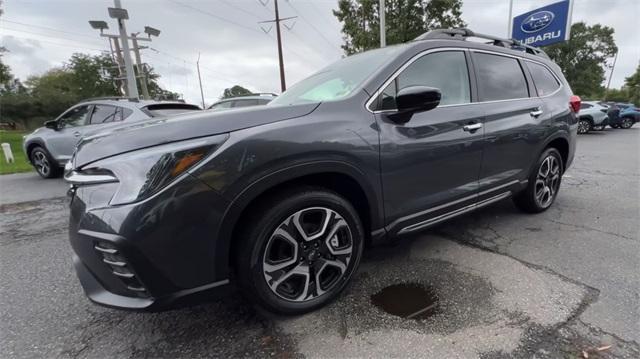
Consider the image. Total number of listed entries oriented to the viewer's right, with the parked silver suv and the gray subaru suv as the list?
0

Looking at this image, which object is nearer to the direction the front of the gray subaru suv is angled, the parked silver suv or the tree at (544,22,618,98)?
the parked silver suv

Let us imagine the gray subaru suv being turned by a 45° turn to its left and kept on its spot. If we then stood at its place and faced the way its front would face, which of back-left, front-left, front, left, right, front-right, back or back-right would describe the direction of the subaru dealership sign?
back-left

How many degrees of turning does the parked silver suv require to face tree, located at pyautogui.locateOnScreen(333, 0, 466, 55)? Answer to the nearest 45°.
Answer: approximately 135° to its right

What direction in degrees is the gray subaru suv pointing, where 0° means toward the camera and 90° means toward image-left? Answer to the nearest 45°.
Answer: approximately 45°

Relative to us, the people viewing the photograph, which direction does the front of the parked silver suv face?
facing away from the viewer and to the left of the viewer

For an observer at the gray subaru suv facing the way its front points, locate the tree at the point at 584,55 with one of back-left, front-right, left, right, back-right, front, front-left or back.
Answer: back

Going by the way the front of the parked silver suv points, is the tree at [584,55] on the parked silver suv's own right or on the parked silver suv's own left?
on the parked silver suv's own right

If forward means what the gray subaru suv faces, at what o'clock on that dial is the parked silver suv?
The parked silver suv is roughly at 3 o'clock from the gray subaru suv.

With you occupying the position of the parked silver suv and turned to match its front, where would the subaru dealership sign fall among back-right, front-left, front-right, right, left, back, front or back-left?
back-right

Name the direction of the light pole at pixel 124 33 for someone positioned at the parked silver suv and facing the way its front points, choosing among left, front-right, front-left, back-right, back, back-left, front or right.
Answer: front-right

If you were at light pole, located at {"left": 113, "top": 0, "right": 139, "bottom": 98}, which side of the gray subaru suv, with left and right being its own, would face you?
right

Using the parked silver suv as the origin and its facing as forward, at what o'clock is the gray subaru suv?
The gray subaru suv is roughly at 7 o'clock from the parked silver suv.
